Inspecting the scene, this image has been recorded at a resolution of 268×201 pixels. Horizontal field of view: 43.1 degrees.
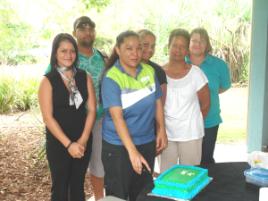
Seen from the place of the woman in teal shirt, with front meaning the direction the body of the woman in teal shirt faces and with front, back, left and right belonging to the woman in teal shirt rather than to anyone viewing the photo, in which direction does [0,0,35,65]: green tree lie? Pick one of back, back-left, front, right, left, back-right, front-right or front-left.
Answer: right

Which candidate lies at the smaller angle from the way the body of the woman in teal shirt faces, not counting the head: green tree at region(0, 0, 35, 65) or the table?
the table

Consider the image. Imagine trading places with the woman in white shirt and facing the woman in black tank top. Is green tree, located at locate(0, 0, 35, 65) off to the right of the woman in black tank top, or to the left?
right

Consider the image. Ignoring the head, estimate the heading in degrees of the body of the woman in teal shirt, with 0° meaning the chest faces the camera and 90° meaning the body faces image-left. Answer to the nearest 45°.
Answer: approximately 45°

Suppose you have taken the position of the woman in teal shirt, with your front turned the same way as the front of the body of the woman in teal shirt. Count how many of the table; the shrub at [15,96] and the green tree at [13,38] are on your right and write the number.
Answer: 2

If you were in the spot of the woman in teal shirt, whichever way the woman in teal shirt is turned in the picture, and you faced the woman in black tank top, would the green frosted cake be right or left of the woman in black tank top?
left

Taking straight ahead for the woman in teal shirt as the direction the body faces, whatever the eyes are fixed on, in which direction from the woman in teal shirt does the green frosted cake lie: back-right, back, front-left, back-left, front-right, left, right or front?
front-left

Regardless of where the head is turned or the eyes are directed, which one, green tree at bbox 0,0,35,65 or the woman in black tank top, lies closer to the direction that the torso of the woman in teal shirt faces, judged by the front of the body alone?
the woman in black tank top

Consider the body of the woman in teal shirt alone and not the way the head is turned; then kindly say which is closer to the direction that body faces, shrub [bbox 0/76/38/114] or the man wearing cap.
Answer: the man wearing cap

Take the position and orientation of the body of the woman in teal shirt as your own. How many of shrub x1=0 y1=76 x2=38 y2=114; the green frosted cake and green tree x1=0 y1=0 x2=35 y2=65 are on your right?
2

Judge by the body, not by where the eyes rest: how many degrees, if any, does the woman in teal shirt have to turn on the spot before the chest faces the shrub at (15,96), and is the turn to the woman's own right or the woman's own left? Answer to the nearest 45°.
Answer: approximately 90° to the woman's own right

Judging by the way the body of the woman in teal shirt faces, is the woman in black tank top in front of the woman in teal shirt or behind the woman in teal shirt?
in front

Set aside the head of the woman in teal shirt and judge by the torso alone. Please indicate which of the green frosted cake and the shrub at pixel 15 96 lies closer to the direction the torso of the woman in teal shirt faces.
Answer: the green frosted cake
